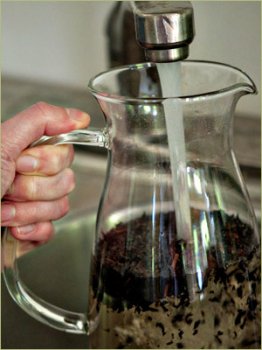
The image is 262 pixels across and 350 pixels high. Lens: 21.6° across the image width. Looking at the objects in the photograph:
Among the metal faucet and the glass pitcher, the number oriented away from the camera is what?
0

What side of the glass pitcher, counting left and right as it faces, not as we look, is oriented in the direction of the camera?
right
